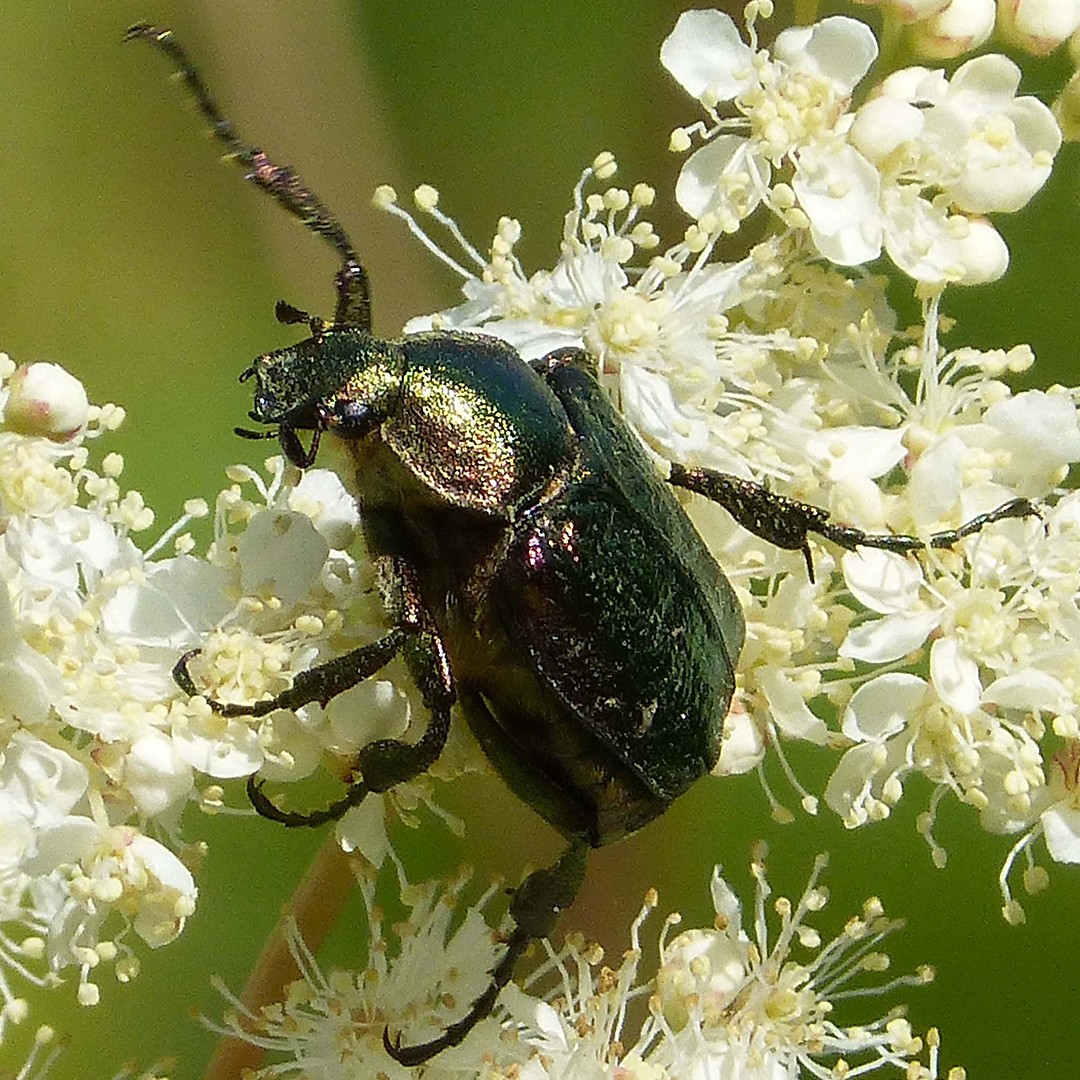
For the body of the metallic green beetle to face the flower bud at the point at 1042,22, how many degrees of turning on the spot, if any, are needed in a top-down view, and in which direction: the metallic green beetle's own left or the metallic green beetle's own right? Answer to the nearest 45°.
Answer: approximately 135° to the metallic green beetle's own right

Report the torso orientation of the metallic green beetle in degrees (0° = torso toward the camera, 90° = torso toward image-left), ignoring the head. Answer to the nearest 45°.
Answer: approximately 90°
